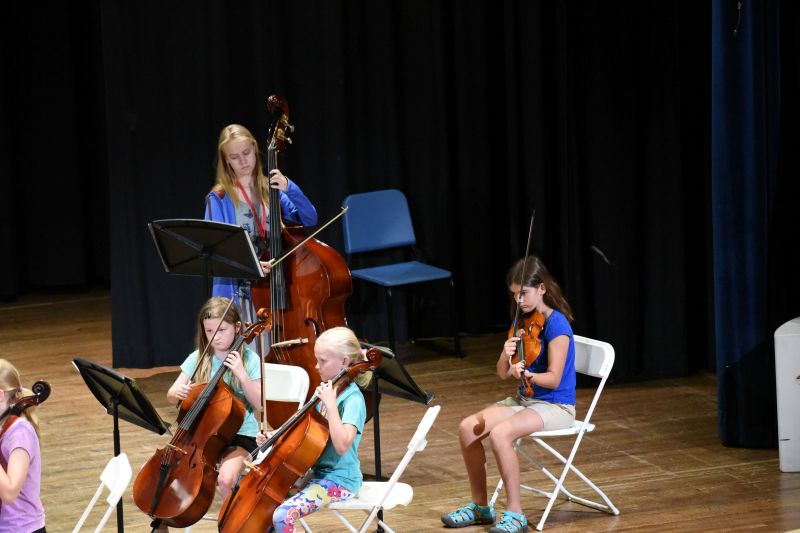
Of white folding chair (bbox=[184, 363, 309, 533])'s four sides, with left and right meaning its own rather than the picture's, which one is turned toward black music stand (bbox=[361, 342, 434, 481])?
left

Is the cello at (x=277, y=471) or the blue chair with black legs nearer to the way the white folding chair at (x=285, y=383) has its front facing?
the cello

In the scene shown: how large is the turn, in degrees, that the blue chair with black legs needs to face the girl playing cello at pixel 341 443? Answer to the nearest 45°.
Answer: approximately 45° to its right

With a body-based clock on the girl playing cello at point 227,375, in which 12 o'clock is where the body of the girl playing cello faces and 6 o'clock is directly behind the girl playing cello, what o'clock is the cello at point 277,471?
The cello is roughly at 10 o'clock from the girl playing cello.
